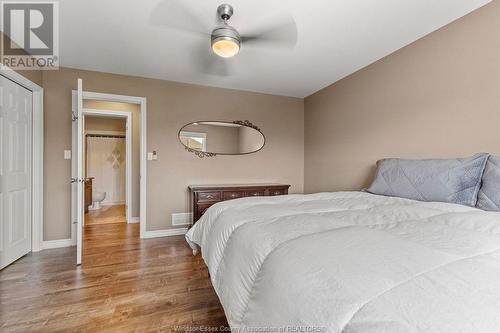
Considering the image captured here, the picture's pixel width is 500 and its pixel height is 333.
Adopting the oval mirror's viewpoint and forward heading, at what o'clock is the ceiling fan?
The ceiling fan is roughly at 12 o'clock from the oval mirror.

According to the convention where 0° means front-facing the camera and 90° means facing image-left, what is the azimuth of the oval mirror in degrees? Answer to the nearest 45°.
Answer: approximately 0°

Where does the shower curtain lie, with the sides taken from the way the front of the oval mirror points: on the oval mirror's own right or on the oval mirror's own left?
on the oval mirror's own right

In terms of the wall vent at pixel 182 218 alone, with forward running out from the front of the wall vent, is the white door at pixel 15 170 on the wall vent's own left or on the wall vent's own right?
on the wall vent's own right
